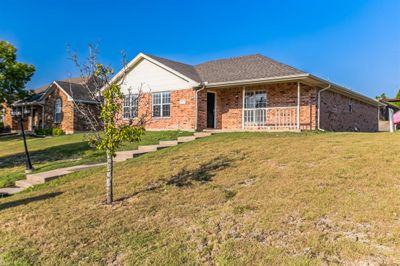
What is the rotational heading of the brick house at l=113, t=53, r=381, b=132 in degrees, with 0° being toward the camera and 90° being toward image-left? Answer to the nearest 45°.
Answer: approximately 45°

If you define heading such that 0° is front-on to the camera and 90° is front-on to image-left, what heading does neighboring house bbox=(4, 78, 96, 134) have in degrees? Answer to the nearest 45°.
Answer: approximately 45°

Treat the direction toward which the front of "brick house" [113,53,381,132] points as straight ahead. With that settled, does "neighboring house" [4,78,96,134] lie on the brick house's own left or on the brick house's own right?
on the brick house's own right

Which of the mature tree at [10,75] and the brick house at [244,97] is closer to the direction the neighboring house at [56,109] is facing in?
the mature tree

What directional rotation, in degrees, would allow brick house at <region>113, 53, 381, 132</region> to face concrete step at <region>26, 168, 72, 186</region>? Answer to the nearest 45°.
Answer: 0° — it already faces it

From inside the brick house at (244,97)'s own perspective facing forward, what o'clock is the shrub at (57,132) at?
The shrub is roughly at 2 o'clock from the brick house.

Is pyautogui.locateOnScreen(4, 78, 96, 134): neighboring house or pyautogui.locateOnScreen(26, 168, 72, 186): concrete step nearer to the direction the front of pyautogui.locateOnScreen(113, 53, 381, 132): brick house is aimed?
the concrete step

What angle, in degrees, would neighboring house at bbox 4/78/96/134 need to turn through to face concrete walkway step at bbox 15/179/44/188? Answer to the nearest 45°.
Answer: approximately 45° to its left

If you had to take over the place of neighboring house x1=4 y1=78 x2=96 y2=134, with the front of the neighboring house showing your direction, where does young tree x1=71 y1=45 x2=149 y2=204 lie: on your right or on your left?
on your left
